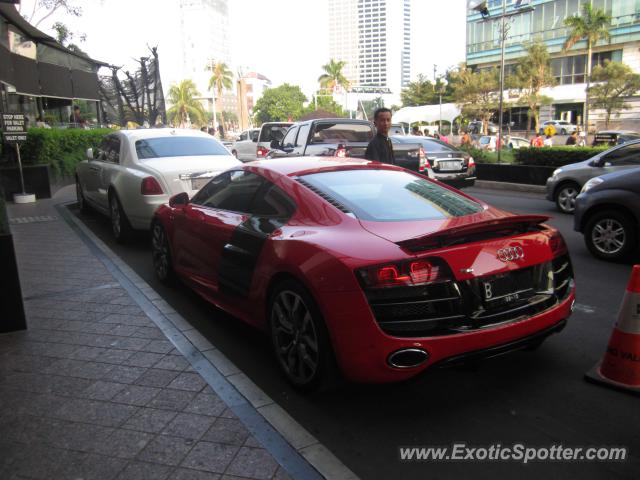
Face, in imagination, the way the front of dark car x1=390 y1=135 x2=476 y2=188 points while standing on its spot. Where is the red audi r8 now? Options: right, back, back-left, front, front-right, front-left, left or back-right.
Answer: back-left

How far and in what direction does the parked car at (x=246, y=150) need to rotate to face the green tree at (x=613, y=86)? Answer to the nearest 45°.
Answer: approximately 90° to its right

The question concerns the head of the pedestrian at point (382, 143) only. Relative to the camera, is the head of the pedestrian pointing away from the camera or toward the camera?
toward the camera

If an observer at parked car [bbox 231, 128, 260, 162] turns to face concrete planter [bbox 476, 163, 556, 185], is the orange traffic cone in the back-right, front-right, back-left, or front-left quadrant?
front-right

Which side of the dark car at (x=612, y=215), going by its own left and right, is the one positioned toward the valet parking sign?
front

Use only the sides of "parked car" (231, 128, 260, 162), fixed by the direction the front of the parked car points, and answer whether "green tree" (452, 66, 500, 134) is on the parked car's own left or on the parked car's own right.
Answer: on the parked car's own right

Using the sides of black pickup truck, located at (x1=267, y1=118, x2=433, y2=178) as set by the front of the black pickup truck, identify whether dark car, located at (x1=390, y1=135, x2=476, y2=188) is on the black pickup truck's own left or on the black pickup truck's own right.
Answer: on the black pickup truck's own right

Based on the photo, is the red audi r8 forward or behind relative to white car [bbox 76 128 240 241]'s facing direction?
behind

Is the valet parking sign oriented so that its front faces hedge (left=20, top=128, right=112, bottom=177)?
no

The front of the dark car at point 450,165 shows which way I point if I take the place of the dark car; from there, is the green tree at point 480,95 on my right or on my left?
on my right

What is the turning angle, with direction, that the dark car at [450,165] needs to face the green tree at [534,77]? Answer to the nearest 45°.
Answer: approximately 45° to its right

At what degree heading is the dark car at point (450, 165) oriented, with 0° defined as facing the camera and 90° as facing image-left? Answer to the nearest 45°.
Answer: approximately 135°

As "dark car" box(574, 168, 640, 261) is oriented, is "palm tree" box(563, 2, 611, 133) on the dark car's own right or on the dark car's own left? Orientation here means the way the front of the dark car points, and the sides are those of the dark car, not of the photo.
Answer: on the dark car's own right

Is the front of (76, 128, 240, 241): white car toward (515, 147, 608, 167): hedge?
no

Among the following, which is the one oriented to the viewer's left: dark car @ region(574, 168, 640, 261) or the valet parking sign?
the dark car
